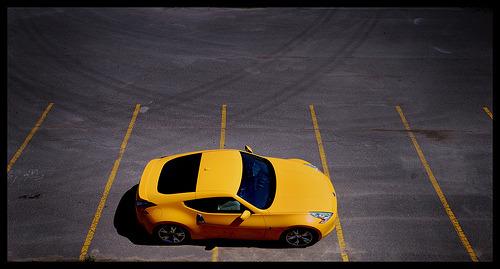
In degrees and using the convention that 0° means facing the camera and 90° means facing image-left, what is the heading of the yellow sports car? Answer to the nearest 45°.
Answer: approximately 270°
